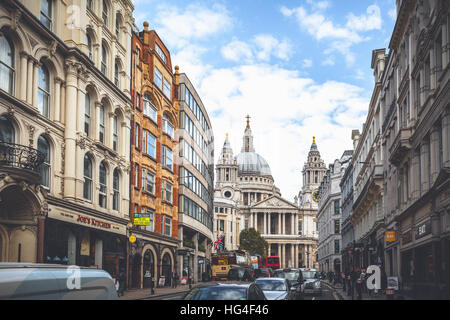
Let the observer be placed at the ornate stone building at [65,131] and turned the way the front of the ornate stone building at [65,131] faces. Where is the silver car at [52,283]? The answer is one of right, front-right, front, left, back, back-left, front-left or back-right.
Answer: front-right

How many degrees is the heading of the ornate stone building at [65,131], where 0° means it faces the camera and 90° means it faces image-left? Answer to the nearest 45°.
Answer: approximately 315°

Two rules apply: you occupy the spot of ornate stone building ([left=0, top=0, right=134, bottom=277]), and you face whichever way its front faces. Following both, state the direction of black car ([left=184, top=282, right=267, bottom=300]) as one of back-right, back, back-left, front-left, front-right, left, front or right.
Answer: front-right

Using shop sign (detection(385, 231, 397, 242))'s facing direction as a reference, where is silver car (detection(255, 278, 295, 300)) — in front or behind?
in front

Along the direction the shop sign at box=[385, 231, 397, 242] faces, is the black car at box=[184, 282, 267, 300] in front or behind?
in front
